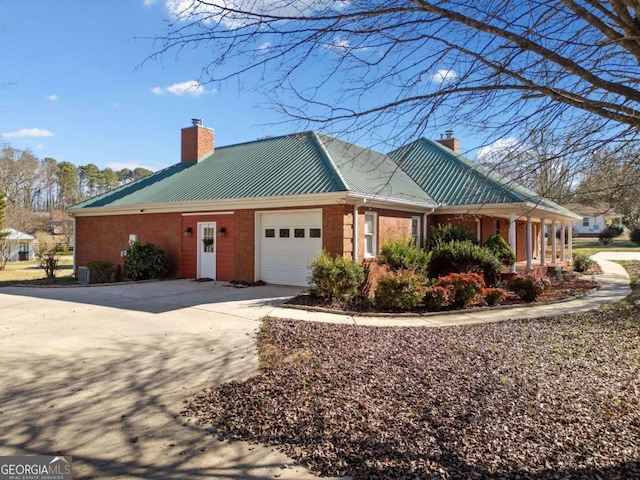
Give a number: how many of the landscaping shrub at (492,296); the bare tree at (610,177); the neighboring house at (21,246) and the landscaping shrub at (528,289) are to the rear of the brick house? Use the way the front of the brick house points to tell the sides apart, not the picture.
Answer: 1

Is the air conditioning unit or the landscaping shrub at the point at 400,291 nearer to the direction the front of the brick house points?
the landscaping shrub

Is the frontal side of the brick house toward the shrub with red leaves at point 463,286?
yes

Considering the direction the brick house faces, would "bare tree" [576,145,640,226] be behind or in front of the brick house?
in front

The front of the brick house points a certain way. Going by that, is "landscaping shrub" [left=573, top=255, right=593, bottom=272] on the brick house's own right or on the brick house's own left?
on the brick house's own left

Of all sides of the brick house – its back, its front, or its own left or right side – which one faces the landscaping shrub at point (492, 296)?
front

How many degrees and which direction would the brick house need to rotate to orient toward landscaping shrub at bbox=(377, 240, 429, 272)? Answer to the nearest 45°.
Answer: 0° — it already faces it

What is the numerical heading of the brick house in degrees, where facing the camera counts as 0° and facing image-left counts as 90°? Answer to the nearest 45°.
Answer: approximately 315°

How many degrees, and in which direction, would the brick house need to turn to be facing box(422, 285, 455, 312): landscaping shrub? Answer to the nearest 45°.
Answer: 0° — it already faces it

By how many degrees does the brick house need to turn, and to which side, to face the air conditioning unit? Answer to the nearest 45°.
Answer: approximately 135° to its right

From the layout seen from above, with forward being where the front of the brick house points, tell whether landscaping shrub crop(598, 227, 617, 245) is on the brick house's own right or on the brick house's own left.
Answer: on the brick house's own left

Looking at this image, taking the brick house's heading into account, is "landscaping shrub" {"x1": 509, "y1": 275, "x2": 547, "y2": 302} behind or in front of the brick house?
in front
